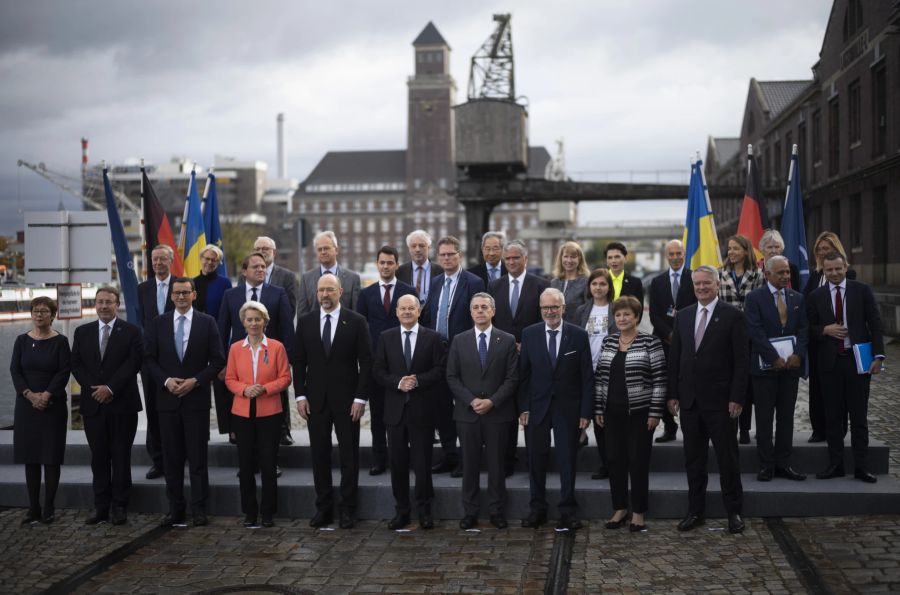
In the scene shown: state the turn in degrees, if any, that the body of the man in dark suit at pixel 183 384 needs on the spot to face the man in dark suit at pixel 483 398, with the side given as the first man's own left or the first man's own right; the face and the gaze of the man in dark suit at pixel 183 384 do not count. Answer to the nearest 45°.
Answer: approximately 45° to the first man's own left

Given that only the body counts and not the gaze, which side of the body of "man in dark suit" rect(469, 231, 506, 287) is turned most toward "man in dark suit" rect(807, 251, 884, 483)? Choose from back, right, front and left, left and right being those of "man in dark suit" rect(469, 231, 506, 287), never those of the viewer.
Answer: left

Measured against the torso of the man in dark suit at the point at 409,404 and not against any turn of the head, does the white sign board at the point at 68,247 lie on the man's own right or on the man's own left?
on the man's own right

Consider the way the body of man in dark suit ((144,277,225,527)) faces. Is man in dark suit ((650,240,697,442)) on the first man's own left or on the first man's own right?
on the first man's own left

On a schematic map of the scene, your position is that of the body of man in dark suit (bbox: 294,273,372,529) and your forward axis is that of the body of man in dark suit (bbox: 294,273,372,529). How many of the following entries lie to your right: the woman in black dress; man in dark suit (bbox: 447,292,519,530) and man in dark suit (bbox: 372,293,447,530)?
1

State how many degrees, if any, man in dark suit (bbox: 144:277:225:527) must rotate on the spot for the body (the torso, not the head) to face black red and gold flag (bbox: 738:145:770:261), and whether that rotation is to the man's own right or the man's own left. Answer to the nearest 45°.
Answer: approximately 90° to the man's own left

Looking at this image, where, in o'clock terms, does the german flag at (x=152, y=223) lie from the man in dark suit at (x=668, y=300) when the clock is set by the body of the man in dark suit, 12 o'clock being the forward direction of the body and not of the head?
The german flag is roughly at 3 o'clock from the man in dark suit.
